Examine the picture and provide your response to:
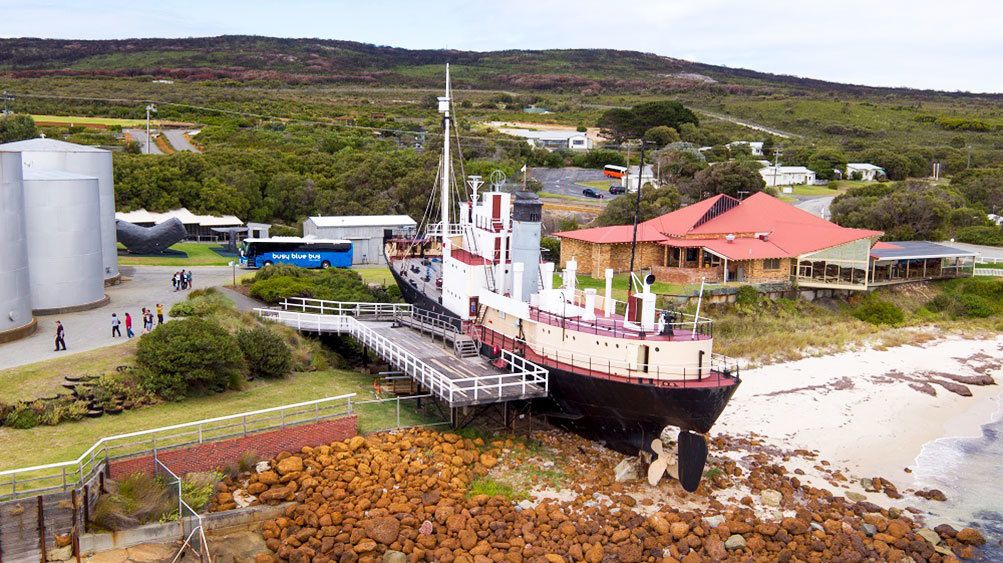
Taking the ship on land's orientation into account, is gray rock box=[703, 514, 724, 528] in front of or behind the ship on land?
behind

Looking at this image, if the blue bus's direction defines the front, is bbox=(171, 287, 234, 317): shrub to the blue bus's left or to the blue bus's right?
on its left

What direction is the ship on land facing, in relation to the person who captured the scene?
facing away from the viewer and to the left of the viewer

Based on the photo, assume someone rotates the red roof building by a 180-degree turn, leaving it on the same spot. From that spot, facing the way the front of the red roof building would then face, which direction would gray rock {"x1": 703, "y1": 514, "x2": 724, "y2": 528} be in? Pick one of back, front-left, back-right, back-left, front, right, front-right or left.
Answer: back

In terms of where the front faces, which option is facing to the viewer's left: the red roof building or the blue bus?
the blue bus

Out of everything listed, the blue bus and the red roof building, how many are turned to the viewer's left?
1

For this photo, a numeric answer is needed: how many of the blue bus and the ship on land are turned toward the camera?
0

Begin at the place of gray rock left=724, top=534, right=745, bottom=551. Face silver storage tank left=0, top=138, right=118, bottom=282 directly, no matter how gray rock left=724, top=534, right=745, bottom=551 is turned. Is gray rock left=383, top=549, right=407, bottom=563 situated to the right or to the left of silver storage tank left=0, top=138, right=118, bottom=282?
left

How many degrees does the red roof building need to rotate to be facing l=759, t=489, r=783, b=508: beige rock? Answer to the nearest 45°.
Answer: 0° — it already faces it

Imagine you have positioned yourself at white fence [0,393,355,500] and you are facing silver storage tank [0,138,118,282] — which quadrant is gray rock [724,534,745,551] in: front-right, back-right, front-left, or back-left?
back-right

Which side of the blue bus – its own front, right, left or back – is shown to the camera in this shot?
left

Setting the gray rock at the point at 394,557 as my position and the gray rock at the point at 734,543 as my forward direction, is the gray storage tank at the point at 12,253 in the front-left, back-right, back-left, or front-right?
back-left

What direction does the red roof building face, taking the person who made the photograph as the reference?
facing the viewer

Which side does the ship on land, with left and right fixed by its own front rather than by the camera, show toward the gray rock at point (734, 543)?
back

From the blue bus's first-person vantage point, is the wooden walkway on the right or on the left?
on its left

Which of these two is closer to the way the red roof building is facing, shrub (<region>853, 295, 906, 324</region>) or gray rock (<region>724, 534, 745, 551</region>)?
the gray rock

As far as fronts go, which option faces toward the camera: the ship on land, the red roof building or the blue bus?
the red roof building

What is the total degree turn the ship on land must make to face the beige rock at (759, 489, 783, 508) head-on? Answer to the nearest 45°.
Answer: approximately 180°
